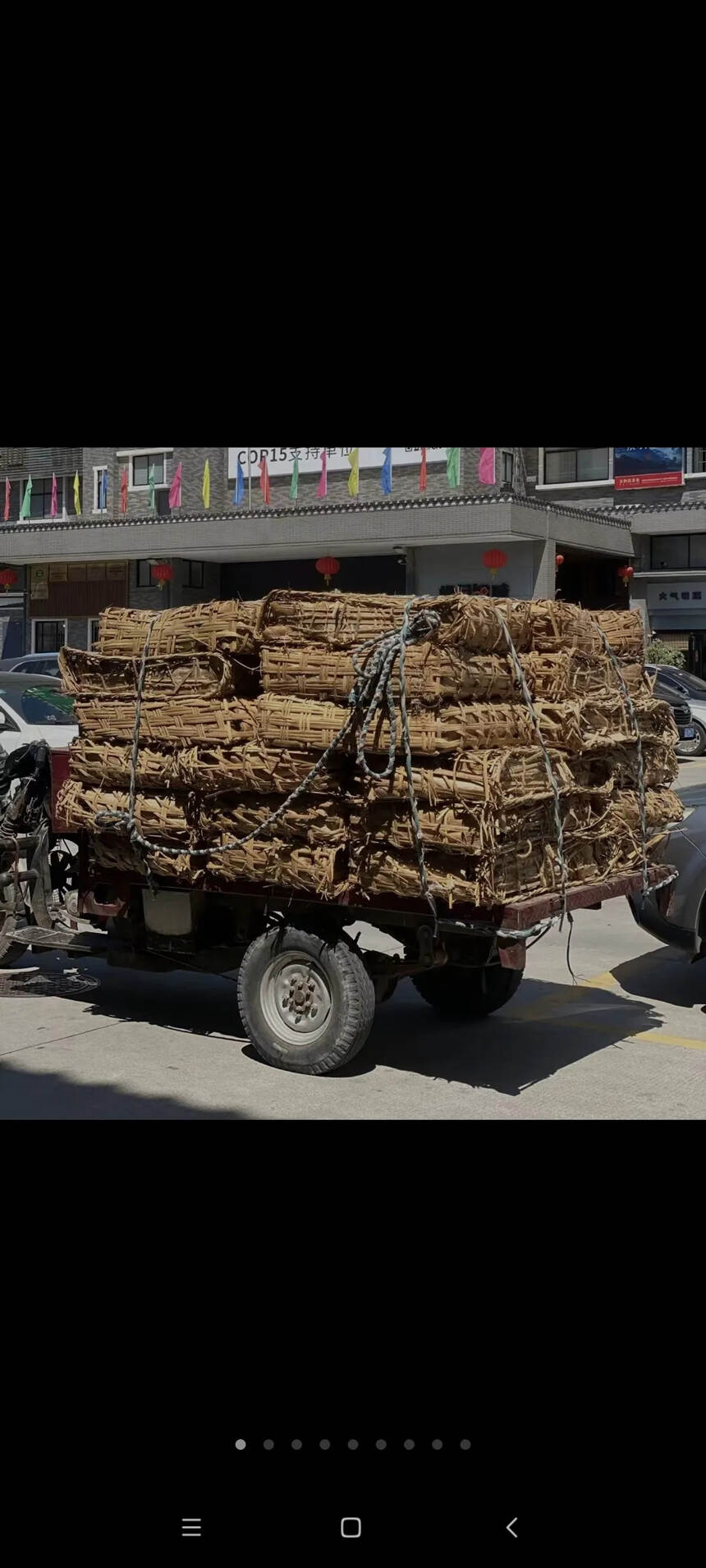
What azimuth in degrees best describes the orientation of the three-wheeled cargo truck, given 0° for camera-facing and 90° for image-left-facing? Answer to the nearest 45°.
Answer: approximately 135°

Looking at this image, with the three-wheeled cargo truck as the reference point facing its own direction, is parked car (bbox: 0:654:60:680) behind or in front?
in front

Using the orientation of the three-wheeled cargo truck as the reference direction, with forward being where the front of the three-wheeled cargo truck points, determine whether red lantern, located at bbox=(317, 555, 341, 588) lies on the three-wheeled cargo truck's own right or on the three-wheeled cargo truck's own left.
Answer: on the three-wheeled cargo truck's own right
